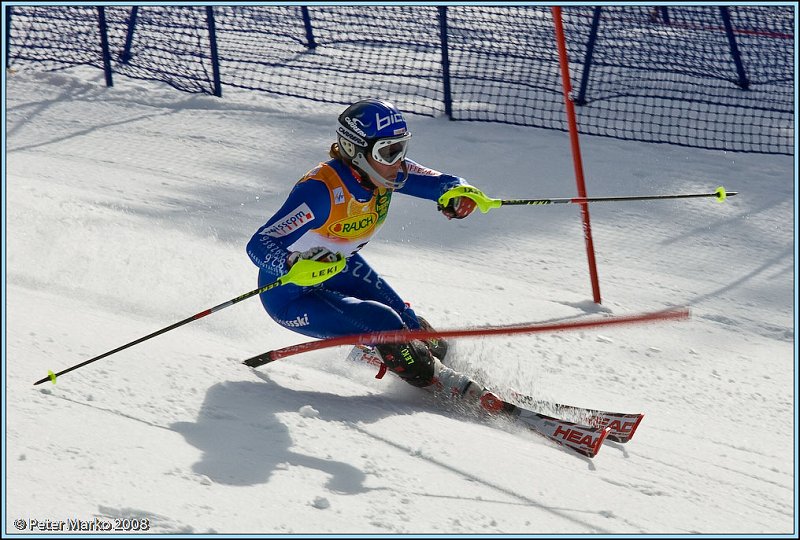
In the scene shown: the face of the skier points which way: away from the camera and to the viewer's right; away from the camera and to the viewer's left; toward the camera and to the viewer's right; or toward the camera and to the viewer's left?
toward the camera and to the viewer's right

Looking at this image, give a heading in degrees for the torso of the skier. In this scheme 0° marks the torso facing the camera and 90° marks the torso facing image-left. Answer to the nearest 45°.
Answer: approximately 315°

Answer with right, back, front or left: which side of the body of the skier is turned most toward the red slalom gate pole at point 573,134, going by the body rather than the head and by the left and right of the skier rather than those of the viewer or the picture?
left
